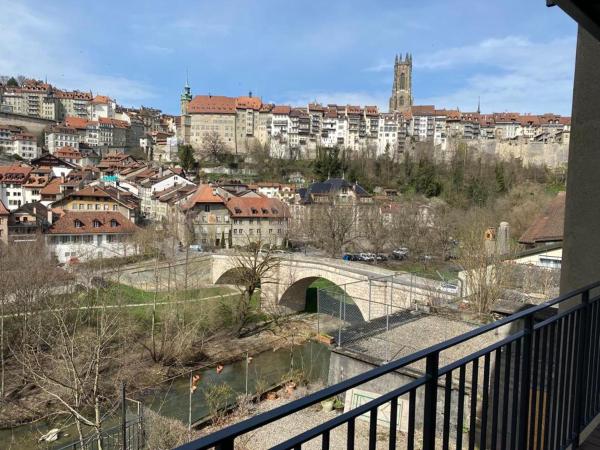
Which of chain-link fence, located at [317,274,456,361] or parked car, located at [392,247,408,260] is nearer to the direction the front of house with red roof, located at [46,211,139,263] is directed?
the chain-link fence

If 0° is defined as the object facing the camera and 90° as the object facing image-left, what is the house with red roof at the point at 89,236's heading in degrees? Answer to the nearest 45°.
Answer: approximately 0°

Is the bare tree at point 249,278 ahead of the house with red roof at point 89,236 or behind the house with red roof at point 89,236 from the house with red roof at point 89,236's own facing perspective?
ahead

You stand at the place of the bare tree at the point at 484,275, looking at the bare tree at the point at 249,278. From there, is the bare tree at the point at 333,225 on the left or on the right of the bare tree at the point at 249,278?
right

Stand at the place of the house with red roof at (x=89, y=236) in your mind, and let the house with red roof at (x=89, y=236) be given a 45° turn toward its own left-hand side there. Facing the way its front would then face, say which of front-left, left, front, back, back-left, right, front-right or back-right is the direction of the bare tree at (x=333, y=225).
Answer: front-left

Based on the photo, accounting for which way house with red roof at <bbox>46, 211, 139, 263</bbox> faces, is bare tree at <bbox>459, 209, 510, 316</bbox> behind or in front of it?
in front

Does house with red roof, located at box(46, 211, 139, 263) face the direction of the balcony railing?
yes

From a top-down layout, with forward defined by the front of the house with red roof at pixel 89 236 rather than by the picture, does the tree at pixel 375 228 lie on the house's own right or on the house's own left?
on the house's own left

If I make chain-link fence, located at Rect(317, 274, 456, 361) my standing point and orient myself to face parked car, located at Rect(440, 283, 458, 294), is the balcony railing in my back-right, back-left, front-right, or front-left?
back-right

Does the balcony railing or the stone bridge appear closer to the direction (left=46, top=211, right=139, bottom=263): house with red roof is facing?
the balcony railing

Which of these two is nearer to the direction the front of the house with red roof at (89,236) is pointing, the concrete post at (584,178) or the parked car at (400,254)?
the concrete post

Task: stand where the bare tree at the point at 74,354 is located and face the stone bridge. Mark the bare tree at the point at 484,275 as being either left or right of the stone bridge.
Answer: right
